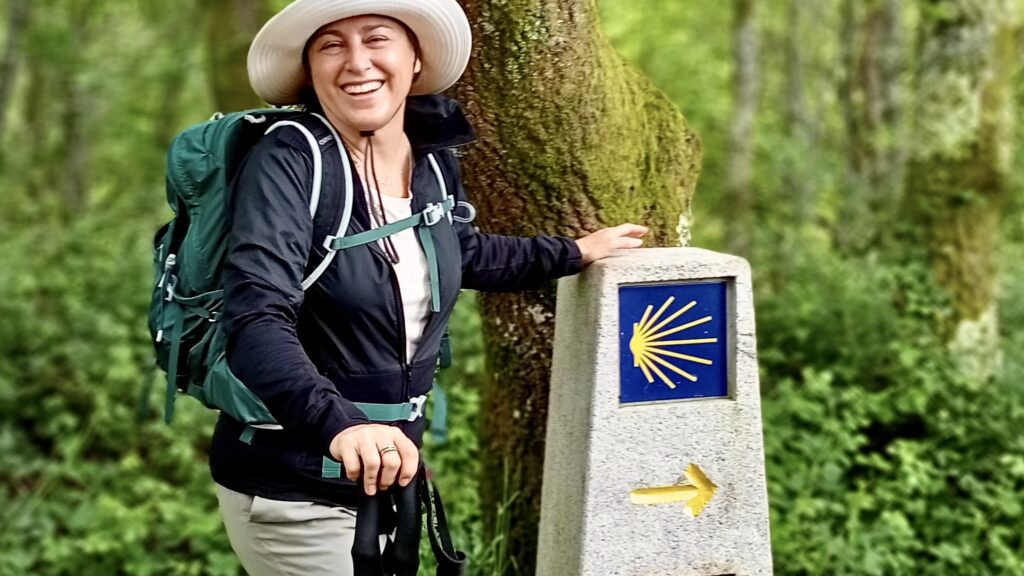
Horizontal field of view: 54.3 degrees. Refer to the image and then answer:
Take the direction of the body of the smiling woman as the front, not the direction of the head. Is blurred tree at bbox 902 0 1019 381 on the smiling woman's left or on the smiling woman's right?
on the smiling woman's left

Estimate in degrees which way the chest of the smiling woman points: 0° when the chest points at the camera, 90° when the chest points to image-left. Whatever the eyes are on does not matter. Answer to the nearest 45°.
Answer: approximately 315°

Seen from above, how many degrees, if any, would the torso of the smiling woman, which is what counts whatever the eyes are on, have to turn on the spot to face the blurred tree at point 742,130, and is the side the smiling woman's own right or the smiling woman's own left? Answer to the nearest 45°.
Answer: approximately 90° to the smiling woman's own left

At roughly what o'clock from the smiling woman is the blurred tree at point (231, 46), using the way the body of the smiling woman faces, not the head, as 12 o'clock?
The blurred tree is roughly at 7 o'clock from the smiling woman.

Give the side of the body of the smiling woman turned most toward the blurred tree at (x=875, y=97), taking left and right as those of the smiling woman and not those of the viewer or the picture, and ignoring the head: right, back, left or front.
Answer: left

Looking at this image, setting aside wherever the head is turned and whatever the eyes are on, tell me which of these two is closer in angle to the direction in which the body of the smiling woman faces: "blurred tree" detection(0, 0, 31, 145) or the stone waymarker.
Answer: the stone waymarker

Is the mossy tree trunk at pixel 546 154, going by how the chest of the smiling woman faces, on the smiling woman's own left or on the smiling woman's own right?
on the smiling woman's own left

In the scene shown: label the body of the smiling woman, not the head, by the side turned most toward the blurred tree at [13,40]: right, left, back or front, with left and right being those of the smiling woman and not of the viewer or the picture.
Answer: back
